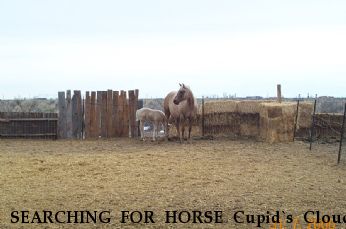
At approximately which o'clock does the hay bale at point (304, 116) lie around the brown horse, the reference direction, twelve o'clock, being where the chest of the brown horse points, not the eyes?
The hay bale is roughly at 10 o'clock from the brown horse.

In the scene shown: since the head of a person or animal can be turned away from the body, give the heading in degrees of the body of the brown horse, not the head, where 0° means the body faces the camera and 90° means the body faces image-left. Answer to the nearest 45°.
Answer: approximately 315°

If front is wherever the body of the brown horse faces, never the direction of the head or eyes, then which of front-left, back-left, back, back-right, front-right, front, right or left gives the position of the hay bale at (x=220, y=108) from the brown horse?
left

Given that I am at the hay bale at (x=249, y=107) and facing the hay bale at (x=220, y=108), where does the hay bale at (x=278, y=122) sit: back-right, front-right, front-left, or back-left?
back-left

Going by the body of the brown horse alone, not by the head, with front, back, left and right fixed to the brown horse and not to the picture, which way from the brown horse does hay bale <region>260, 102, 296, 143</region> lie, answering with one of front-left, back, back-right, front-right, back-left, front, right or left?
front-left

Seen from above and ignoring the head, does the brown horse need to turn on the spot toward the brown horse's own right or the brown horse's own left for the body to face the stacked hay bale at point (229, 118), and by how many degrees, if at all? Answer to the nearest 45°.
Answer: approximately 90° to the brown horse's own left
